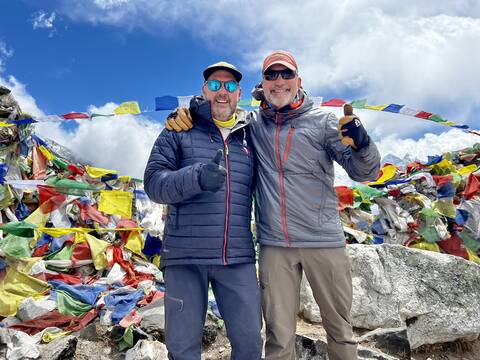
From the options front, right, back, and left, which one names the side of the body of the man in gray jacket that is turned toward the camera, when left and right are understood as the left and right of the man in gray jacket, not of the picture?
front

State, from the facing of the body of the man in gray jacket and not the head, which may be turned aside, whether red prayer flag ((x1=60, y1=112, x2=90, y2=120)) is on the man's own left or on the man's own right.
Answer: on the man's own right

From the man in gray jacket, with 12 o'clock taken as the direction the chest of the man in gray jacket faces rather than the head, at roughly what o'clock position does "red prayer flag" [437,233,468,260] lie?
The red prayer flag is roughly at 7 o'clock from the man in gray jacket.

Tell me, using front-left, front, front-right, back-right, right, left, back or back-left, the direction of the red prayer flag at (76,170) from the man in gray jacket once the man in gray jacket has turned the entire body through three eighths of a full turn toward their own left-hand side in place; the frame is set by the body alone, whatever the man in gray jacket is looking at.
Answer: left

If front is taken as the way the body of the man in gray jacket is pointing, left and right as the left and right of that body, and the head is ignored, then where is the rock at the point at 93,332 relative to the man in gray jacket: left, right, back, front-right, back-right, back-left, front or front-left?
back-right

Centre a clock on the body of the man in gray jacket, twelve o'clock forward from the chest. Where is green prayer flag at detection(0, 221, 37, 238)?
The green prayer flag is roughly at 4 o'clock from the man in gray jacket.

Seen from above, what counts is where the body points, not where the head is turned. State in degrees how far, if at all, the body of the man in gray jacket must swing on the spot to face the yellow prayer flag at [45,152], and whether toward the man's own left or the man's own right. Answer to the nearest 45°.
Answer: approximately 135° to the man's own right

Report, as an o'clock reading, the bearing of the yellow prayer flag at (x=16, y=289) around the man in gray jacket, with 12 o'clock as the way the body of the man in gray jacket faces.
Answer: The yellow prayer flag is roughly at 4 o'clock from the man in gray jacket.

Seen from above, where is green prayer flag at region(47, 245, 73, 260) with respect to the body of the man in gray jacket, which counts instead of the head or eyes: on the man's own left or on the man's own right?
on the man's own right

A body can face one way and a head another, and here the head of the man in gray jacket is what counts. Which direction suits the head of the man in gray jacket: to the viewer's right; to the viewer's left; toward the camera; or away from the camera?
toward the camera

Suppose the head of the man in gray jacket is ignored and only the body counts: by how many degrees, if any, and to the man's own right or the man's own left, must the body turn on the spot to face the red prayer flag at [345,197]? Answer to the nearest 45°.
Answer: approximately 180°

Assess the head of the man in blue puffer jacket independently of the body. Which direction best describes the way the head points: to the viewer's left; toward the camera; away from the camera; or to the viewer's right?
toward the camera
